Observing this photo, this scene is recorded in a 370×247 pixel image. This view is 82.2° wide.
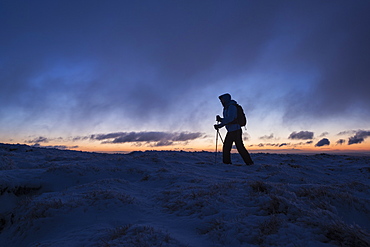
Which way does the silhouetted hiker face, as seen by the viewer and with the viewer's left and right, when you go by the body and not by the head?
facing to the left of the viewer

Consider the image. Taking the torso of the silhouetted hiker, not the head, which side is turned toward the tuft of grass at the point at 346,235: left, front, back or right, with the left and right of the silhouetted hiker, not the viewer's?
left

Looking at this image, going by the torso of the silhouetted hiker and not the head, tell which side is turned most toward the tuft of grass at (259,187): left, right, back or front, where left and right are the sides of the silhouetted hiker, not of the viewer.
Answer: left
